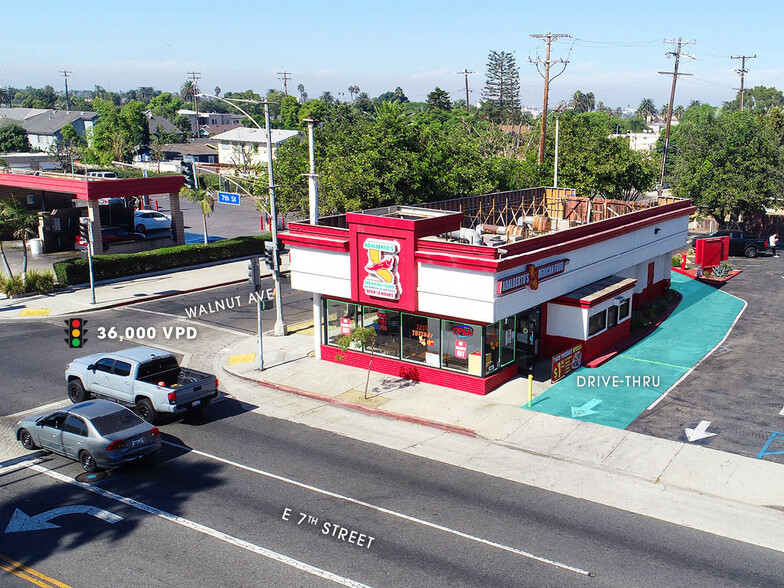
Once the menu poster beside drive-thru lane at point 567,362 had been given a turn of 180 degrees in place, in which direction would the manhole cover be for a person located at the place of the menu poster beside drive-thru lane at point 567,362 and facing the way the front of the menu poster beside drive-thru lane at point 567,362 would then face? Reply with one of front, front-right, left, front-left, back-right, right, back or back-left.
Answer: left

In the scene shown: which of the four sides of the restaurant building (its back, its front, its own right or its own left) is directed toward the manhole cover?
front

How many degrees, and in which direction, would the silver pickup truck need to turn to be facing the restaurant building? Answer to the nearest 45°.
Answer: approximately 135° to its right

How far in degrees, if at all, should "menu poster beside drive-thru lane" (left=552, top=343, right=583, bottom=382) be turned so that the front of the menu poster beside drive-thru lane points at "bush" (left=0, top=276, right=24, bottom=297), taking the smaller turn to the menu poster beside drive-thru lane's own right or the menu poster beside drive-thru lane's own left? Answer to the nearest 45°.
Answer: approximately 135° to the menu poster beside drive-thru lane's own right

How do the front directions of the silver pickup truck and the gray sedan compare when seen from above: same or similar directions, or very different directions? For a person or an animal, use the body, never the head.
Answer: same or similar directions

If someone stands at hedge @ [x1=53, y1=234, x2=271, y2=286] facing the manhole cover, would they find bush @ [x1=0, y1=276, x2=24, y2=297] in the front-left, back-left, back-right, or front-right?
front-right

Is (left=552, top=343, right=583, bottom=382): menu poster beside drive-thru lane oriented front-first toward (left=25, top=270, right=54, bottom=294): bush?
no

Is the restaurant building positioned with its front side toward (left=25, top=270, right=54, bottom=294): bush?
no

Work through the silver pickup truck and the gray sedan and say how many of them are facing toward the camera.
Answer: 0

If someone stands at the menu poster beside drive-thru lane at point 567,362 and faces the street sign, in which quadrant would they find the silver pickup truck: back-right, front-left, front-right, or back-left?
front-left

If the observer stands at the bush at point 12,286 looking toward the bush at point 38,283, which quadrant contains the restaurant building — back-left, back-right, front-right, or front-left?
front-right

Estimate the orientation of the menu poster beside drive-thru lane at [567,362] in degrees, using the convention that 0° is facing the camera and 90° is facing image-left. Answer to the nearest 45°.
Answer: approximately 315°

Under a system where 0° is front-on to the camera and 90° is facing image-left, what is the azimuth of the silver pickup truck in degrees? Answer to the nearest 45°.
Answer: approximately 135°

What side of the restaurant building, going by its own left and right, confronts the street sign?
right
